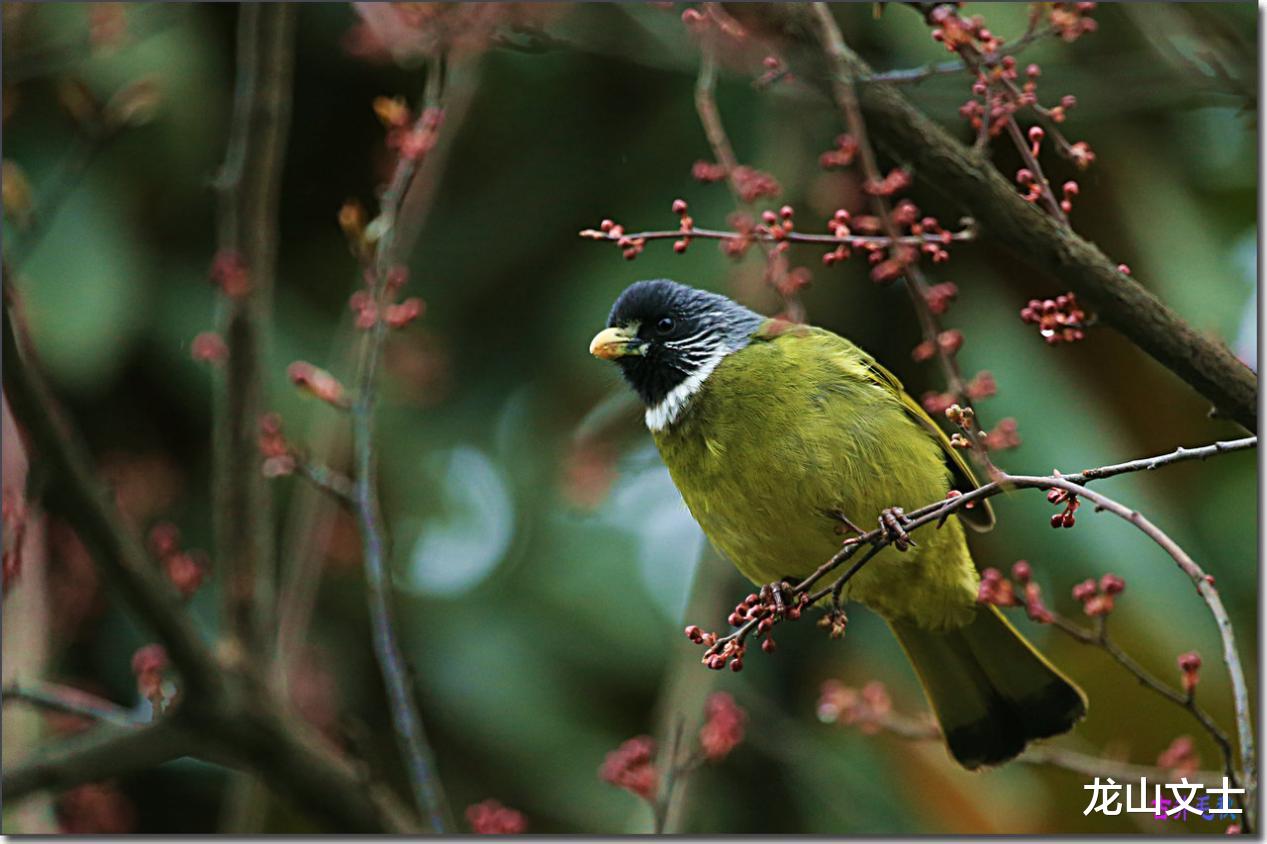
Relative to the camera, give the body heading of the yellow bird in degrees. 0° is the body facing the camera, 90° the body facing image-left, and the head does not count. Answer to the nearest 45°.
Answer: approximately 45°

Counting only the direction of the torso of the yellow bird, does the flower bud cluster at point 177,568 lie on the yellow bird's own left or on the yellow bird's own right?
on the yellow bird's own right
